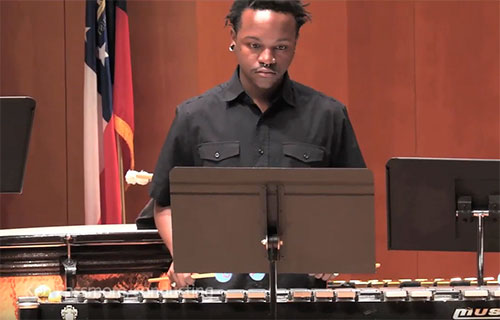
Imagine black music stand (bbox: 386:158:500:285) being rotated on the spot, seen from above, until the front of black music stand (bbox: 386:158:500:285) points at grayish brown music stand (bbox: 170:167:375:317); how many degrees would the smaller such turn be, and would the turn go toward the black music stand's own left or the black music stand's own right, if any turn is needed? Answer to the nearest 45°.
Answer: approximately 135° to the black music stand's own left

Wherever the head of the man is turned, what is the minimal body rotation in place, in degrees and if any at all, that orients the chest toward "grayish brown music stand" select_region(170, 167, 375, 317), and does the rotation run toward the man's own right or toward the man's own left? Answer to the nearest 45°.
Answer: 0° — they already face it

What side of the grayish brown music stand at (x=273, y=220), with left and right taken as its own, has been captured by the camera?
back

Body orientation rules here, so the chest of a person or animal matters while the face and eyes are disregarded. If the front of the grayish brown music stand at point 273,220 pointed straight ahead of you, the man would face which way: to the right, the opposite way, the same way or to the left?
the opposite way

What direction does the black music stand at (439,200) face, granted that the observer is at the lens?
facing away from the viewer

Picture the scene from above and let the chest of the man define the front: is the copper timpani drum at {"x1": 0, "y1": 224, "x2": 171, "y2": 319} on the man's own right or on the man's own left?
on the man's own right

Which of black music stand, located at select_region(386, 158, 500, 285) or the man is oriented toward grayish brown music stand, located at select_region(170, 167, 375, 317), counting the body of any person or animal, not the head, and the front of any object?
the man
